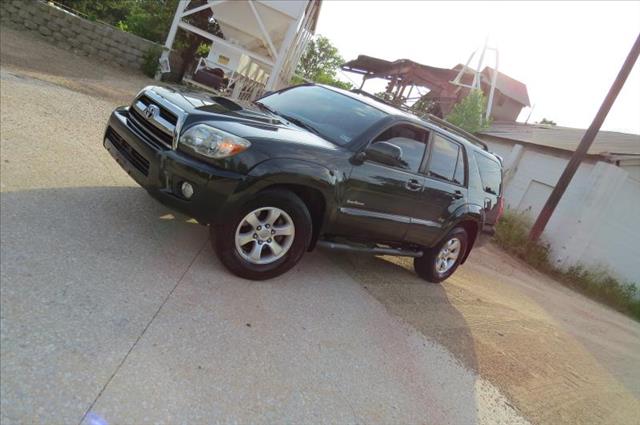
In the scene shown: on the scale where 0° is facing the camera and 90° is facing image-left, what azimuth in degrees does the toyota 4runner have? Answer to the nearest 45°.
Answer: approximately 45°

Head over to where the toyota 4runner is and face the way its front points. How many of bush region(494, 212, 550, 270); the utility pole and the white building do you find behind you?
3

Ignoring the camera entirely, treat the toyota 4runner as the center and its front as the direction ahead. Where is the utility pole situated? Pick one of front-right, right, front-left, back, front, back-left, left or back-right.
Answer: back

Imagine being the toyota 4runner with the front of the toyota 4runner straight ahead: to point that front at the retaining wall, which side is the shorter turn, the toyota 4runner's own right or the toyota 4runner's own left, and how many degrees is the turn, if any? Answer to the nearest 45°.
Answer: approximately 90° to the toyota 4runner's own right

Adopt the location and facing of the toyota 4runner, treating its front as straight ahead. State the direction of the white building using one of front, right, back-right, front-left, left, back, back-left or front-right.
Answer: back

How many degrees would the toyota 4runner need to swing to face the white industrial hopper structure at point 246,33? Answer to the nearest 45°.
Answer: approximately 135° to its right

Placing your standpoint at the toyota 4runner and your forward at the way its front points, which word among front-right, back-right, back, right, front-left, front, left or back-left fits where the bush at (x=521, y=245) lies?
back

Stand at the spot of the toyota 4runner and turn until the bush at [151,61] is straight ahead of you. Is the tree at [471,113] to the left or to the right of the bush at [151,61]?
right

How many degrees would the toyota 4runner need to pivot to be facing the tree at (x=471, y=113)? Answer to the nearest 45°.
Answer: approximately 135° to its right

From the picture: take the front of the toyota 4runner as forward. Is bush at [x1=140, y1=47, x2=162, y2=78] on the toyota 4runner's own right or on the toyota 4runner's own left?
on the toyota 4runner's own right

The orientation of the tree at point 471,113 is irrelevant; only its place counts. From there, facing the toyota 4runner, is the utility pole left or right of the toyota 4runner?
left
